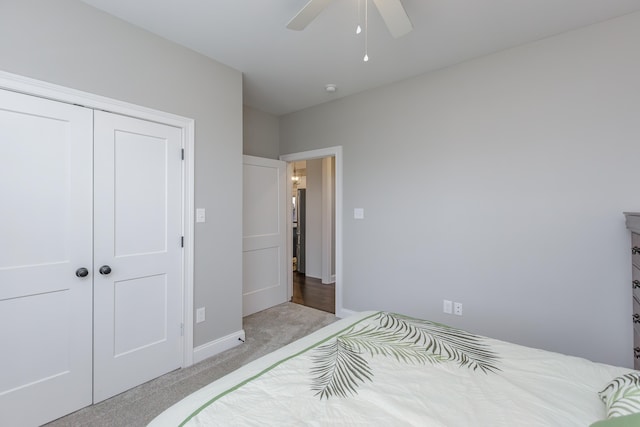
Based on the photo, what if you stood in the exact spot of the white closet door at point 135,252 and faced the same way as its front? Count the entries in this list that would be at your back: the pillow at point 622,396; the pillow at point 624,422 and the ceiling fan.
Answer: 0

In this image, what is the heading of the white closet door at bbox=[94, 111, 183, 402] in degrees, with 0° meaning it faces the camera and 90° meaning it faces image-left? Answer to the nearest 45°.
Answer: approximately 315°

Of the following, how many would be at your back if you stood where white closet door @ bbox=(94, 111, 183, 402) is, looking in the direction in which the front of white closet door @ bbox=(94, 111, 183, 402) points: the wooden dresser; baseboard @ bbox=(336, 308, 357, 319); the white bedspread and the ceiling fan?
0

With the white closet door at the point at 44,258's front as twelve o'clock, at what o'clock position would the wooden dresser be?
The wooden dresser is roughly at 12 o'clock from the white closet door.

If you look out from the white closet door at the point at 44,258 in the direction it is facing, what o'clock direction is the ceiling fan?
The ceiling fan is roughly at 12 o'clock from the white closet door.

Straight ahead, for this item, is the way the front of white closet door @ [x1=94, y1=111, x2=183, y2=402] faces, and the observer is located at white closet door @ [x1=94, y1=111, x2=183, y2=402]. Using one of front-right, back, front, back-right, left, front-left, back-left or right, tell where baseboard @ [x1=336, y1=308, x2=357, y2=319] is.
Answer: front-left

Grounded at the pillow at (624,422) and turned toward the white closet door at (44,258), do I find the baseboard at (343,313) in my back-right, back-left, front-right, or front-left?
front-right

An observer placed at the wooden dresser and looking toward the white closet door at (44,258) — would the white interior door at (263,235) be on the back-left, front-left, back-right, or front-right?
front-right

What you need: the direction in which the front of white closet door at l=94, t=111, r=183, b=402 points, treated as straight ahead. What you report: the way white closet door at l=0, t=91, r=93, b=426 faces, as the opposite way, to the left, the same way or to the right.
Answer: the same way

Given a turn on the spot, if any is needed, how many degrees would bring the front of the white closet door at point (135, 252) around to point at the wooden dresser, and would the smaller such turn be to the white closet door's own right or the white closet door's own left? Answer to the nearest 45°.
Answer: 0° — it already faces it

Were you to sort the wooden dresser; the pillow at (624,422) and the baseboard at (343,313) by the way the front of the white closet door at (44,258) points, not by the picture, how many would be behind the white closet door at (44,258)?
0

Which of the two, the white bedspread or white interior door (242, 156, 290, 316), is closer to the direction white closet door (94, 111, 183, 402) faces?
the white bedspread

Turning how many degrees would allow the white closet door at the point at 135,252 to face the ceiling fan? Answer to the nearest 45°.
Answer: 0° — it already faces it

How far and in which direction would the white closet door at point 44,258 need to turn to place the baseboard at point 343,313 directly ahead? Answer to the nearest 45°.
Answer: approximately 45° to its left

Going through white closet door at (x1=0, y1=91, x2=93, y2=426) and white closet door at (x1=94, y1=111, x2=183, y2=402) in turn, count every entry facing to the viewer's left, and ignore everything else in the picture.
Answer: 0

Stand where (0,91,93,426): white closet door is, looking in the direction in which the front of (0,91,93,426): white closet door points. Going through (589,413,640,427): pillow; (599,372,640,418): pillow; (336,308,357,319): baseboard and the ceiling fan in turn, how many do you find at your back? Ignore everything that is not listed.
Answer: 0

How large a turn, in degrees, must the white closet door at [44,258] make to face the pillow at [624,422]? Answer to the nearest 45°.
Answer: approximately 45° to its right

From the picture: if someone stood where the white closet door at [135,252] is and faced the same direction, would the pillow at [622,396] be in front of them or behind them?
in front

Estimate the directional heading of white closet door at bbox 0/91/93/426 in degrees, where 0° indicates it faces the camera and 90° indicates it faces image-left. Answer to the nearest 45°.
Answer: approximately 315°

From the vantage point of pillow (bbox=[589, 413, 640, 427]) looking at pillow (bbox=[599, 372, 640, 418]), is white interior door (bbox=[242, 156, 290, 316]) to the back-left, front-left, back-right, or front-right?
front-left
